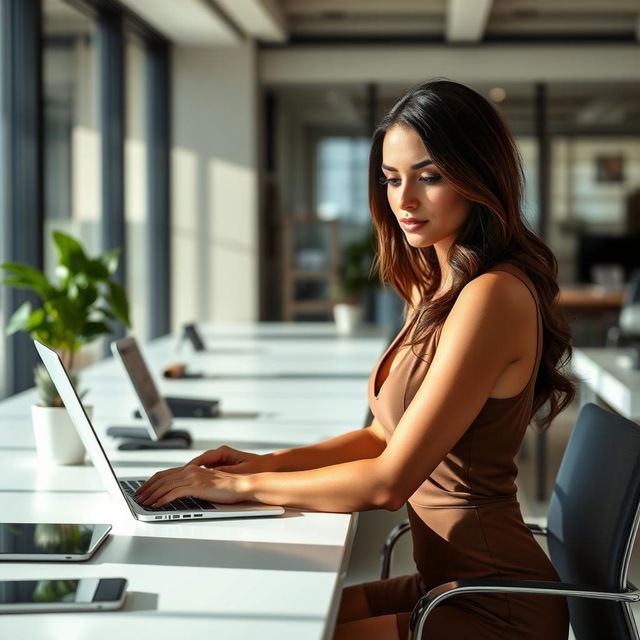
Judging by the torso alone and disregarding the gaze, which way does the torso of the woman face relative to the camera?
to the viewer's left

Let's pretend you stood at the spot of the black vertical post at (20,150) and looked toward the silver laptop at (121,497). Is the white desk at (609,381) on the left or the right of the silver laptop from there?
left

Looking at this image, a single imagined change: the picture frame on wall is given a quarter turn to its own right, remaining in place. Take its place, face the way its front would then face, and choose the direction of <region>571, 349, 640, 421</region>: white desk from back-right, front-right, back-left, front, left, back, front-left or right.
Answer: left

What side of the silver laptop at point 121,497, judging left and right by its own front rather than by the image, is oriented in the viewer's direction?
right

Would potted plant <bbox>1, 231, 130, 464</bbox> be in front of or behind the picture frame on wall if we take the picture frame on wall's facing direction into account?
in front

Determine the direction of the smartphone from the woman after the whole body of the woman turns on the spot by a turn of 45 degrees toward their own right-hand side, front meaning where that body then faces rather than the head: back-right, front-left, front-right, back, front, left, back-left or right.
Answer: left

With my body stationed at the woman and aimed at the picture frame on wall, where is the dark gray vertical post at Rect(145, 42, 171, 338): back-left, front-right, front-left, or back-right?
front-left

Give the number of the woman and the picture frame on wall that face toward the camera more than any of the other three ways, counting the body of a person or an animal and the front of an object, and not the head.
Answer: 1

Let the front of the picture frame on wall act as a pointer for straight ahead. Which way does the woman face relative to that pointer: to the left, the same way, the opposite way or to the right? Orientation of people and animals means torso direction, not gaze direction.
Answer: to the right

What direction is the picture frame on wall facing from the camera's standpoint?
toward the camera

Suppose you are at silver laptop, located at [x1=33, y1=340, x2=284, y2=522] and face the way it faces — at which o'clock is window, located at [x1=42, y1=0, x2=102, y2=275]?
The window is roughly at 9 o'clock from the silver laptop.

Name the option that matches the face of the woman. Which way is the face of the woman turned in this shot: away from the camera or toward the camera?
toward the camera

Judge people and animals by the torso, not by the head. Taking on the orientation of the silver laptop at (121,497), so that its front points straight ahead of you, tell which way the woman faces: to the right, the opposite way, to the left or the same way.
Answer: the opposite way

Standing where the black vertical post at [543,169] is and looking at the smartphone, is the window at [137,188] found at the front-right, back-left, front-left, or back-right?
front-right

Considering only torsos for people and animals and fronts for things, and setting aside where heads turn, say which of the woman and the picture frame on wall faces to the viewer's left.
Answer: the woman

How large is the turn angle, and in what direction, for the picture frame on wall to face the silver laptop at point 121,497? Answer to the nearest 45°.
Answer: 0° — it already faces it
